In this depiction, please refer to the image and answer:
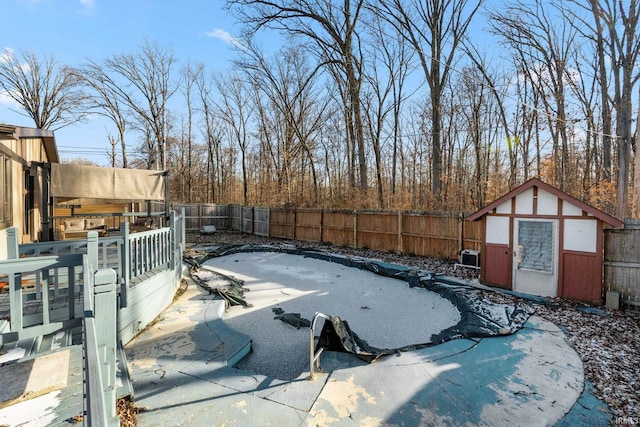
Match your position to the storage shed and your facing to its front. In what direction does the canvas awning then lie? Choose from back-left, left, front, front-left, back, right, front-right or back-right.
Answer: front-right

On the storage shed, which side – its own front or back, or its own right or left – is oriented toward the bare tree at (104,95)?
right

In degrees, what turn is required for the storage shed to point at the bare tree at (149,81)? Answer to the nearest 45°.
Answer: approximately 90° to its right

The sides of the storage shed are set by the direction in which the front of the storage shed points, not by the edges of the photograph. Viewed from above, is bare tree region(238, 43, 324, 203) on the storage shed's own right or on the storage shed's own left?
on the storage shed's own right

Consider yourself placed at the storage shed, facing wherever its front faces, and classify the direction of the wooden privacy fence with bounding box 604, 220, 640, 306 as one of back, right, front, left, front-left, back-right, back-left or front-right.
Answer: left

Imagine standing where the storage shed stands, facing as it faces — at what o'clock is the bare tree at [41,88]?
The bare tree is roughly at 3 o'clock from the storage shed.

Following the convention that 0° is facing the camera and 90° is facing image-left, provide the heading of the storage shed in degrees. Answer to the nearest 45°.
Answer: approximately 0°

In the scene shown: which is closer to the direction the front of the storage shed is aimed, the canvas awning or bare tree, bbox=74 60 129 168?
the canvas awning

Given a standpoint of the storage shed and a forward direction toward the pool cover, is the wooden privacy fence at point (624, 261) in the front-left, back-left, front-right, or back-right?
back-left
